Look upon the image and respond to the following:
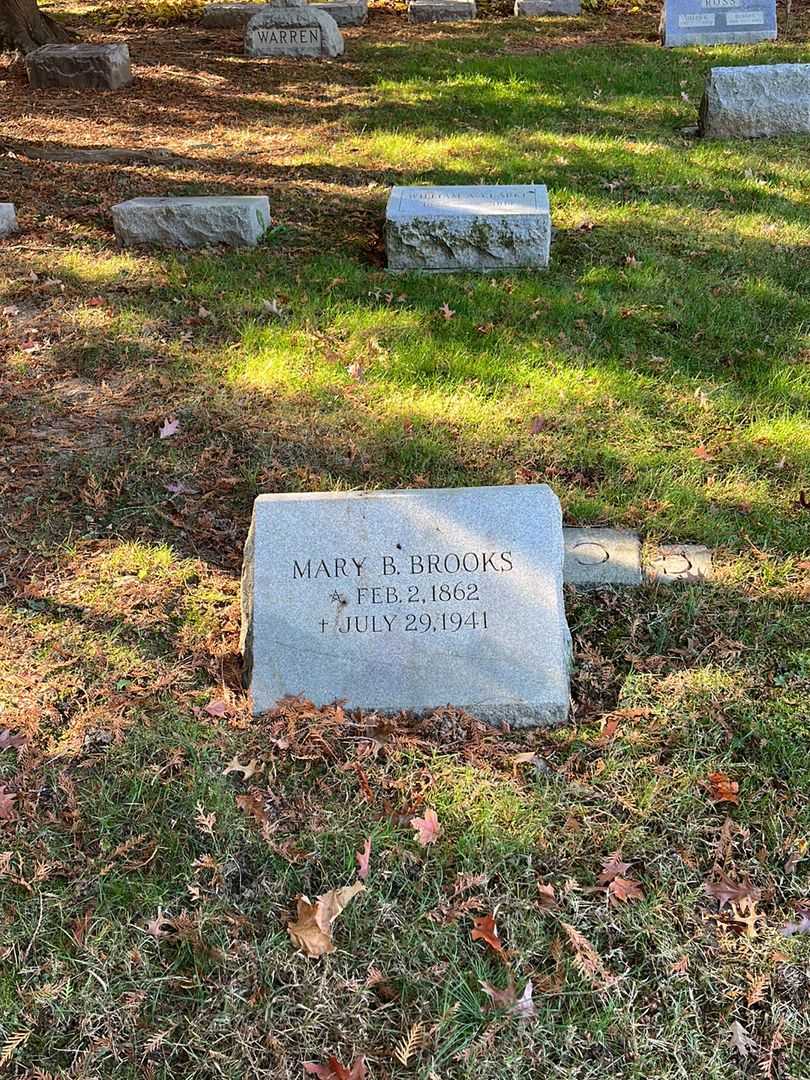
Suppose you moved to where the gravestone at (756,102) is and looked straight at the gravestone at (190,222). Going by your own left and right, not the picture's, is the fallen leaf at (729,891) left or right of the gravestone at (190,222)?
left

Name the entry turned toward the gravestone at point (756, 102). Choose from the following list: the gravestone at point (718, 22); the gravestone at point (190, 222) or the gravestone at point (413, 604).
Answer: the gravestone at point (718, 22)

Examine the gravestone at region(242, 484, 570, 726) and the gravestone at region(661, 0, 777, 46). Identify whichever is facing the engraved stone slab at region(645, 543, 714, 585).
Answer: the gravestone at region(661, 0, 777, 46)

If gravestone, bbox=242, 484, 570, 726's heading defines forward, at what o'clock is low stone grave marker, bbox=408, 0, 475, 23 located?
The low stone grave marker is roughly at 6 o'clock from the gravestone.

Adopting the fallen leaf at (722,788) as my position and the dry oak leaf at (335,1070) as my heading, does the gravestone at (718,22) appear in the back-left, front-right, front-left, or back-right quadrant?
back-right

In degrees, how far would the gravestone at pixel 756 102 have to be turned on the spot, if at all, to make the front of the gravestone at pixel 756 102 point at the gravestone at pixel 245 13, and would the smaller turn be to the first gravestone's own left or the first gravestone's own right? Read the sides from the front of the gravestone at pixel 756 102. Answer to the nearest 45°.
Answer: approximately 135° to the first gravestone's own right

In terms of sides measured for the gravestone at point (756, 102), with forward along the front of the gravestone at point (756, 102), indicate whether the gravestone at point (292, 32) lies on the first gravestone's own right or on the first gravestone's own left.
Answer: on the first gravestone's own right

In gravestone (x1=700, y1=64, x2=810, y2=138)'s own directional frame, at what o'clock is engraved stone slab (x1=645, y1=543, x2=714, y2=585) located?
The engraved stone slab is roughly at 12 o'clock from the gravestone.

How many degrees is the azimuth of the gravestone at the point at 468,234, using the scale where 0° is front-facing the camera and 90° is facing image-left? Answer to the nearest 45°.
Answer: approximately 0°
